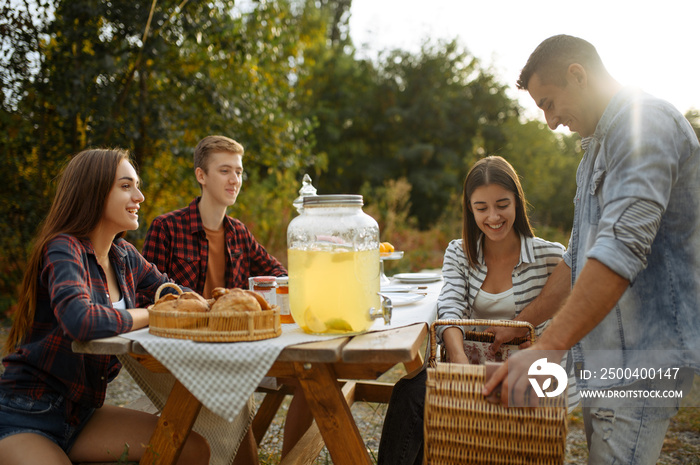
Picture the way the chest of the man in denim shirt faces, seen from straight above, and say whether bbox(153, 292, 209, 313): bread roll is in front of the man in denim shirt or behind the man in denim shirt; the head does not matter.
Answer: in front

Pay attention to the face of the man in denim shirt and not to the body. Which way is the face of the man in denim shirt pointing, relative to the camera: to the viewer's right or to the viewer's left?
to the viewer's left

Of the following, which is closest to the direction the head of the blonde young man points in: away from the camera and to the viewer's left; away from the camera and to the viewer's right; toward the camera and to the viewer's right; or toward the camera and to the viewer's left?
toward the camera and to the viewer's right

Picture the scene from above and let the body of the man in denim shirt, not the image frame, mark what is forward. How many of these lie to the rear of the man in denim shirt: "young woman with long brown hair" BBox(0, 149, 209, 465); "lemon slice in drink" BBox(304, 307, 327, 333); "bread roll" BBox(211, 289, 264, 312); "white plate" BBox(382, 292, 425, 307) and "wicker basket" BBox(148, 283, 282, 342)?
0

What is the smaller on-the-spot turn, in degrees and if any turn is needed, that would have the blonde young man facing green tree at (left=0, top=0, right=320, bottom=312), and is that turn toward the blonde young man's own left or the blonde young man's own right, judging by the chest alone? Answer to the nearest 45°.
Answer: approximately 135° to the blonde young man's own left

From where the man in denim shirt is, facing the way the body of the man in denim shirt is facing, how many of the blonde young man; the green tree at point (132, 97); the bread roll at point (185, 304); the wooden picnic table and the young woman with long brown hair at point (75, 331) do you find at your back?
0

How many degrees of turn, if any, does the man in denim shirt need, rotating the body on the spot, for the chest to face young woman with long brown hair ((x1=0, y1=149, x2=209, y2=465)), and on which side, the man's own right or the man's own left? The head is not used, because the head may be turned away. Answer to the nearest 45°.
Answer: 0° — they already face them

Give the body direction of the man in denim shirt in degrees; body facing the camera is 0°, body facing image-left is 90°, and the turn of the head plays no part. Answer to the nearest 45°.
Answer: approximately 90°

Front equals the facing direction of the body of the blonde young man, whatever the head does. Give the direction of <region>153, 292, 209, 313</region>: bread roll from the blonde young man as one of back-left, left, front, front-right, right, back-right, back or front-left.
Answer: front-right

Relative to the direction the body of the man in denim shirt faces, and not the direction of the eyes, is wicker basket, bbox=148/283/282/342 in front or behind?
in front

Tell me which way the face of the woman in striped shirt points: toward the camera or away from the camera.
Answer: toward the camera

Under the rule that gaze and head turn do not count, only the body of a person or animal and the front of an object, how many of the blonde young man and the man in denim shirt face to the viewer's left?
1

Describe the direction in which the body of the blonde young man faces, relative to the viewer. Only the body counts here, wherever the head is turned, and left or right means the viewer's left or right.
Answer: facing the viewer and to the right of the viewer

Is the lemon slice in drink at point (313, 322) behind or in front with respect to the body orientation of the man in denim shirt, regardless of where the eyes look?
in front

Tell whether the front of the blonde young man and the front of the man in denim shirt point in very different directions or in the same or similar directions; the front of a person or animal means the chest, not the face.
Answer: very different directions
